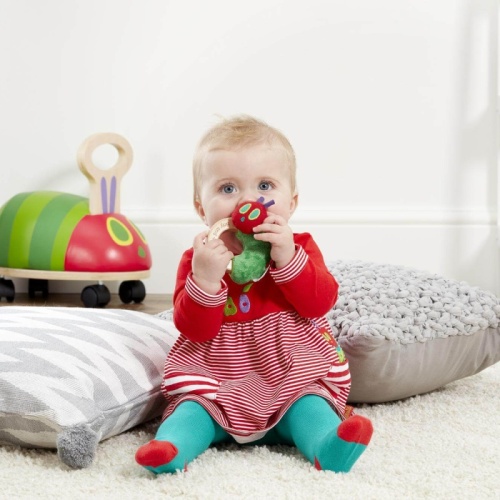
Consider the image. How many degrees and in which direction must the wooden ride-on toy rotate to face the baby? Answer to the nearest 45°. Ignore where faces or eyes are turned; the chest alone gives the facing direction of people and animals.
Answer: approximately 45° to its right

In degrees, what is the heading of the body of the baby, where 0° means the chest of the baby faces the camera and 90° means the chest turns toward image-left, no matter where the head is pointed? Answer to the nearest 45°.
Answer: approximately 0°

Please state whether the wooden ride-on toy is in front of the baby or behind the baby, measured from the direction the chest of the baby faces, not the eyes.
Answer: behind
